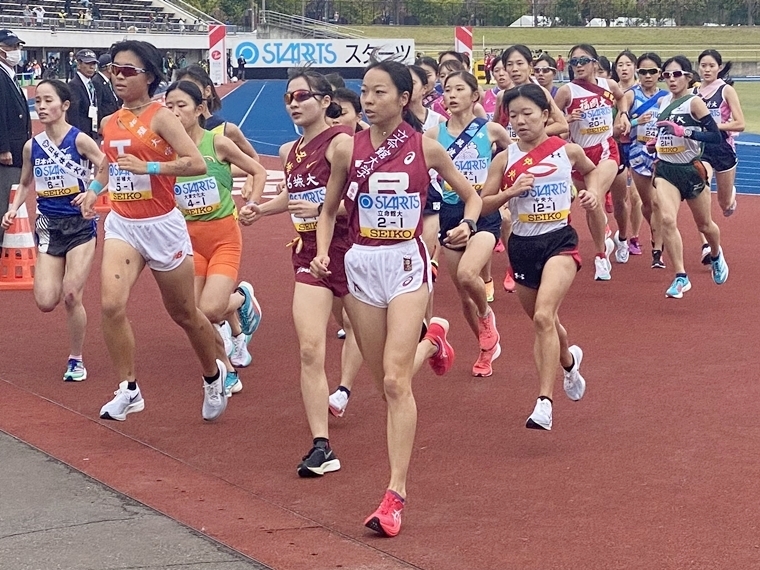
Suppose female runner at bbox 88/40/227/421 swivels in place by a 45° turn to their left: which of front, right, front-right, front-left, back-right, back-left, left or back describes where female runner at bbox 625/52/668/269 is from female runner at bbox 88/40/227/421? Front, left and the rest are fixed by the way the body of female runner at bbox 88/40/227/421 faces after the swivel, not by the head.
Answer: back-left

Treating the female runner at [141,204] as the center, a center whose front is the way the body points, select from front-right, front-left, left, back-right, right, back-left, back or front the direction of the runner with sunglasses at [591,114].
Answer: back

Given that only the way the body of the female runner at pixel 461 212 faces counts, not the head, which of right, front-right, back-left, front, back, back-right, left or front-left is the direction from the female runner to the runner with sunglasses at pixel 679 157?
back

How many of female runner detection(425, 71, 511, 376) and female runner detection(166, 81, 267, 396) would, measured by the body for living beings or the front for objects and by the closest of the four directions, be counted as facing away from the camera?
0

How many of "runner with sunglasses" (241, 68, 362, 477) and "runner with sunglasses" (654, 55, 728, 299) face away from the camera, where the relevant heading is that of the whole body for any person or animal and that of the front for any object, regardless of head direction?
0

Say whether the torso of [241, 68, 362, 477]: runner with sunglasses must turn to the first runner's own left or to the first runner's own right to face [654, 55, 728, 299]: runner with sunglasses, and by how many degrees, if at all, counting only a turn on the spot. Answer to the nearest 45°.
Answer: approximately 180°

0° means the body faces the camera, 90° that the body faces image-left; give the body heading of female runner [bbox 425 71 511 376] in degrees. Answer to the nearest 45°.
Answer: approximately 45°

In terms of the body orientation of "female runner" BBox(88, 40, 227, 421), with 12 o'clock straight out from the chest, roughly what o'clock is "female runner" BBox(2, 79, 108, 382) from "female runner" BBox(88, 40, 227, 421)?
"female runner" BBox(2, 79, 108, 382) is roughly at 4 o'clock from "female runner" BBox(88, 40, 227, 421).

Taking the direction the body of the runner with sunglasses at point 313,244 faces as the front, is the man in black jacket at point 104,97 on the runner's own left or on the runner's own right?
on the runner's own right

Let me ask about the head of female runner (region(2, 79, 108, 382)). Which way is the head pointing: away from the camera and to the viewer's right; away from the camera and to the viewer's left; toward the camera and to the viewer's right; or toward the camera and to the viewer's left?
toward the camera and to the viewer's left
